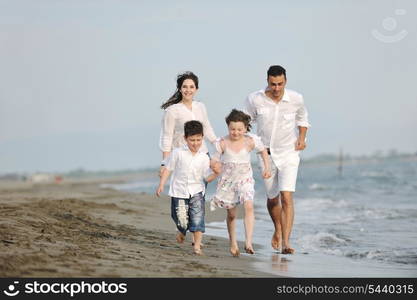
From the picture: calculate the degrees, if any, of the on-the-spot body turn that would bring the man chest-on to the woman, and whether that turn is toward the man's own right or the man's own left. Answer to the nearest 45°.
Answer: approximately 90° to the man's own right

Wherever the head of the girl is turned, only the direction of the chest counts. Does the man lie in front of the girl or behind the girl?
behind

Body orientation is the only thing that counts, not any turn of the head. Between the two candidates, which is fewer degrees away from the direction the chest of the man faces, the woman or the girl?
the girl

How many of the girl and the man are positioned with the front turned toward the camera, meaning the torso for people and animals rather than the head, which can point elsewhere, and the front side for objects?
2

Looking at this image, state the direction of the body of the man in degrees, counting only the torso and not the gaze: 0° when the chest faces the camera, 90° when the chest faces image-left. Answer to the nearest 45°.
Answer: approximately 0°

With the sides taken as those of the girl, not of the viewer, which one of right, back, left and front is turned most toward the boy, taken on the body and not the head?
right

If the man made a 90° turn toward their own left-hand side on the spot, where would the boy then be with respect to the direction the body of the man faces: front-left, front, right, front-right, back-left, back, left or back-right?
back-right

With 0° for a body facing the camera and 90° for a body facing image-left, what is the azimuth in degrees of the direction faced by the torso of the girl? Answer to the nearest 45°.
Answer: approximately 0°
